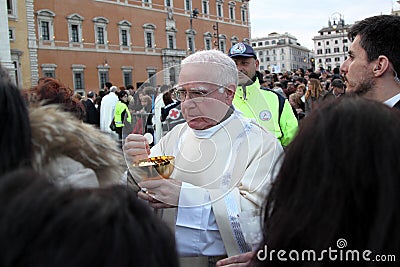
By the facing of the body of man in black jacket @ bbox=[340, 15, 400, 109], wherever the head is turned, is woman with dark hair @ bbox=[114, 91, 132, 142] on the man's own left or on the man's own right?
on the man's own right

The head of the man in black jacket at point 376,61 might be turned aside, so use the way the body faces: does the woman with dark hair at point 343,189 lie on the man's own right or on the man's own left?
on the man's own left

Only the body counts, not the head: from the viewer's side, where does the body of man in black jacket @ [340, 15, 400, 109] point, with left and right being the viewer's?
facing to the left of the viewer

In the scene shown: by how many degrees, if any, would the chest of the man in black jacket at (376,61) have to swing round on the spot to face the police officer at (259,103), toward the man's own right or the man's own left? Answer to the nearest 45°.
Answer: approximately 45° to the man's own right

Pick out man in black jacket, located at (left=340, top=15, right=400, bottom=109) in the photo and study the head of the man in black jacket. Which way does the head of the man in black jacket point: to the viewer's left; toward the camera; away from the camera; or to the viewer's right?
to the viewer's left

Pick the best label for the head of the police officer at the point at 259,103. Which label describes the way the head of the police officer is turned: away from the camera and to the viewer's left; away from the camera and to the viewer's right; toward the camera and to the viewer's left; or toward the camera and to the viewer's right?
toward the camera and to the viewer's left

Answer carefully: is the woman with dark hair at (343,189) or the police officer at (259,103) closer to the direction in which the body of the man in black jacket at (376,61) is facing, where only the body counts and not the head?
the police officer
